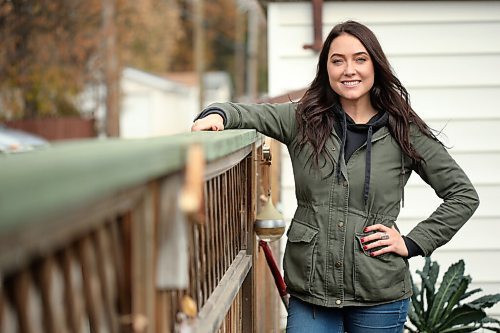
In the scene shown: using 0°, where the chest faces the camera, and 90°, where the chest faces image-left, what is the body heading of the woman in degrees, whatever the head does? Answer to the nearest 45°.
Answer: approximately 0°

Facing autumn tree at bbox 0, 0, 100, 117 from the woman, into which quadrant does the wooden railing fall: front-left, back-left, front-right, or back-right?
back-left

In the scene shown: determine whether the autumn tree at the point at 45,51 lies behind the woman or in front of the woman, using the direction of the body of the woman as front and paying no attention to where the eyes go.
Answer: behind
